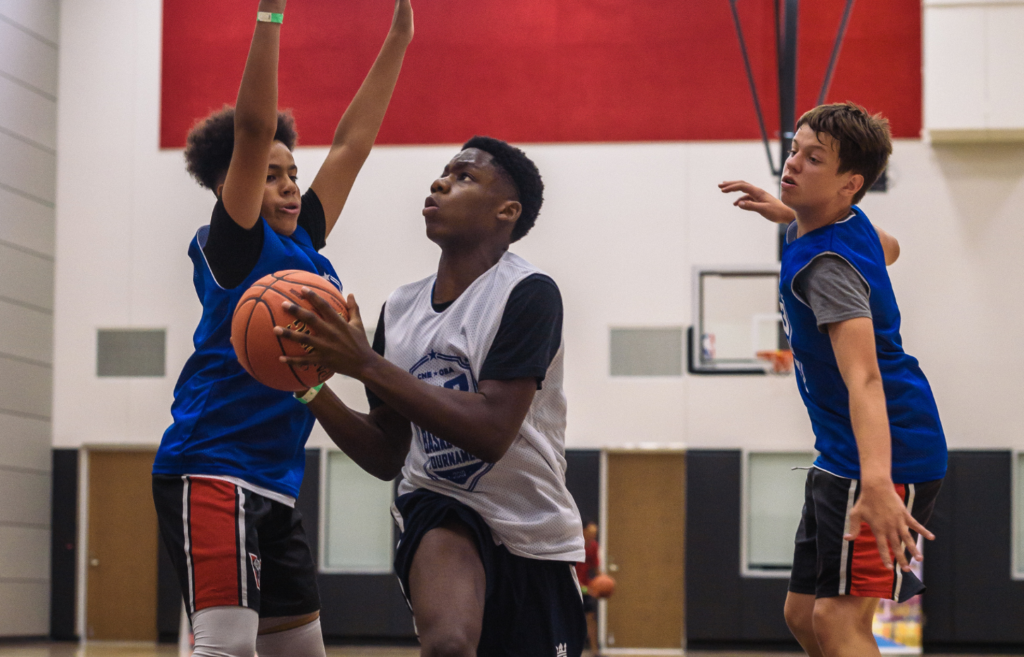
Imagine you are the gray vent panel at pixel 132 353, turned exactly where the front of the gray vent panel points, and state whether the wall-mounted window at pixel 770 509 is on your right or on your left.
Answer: on your left

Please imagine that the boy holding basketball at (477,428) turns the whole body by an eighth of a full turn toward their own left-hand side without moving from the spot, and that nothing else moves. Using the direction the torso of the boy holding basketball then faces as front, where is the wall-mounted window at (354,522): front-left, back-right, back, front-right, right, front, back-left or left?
back

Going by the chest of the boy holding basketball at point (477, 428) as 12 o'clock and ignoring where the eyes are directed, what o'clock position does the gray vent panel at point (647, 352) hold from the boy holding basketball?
The gray vent panel is roughly at 5 o'clock from the boy holding basketball.

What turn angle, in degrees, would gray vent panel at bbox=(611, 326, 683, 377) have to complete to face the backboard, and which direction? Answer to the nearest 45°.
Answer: approximately 45° to its left

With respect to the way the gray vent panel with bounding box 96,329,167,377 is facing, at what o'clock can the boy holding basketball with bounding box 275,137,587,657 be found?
The boy holding basketball is roughly at 12 o'clock from the gray vent panel.

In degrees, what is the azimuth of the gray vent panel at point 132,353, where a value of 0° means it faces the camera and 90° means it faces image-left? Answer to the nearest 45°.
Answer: approximately 0°

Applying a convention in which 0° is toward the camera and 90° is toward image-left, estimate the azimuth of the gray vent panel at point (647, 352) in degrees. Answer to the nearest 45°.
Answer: approximately 0°

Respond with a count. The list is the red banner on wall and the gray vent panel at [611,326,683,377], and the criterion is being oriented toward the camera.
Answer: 2

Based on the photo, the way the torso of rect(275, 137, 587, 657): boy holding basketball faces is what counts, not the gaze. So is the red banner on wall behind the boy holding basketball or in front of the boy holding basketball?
behind

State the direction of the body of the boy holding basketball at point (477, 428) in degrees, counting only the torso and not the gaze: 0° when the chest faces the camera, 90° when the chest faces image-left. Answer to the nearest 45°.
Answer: approximately 45°

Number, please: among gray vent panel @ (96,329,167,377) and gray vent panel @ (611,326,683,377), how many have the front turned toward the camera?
2
